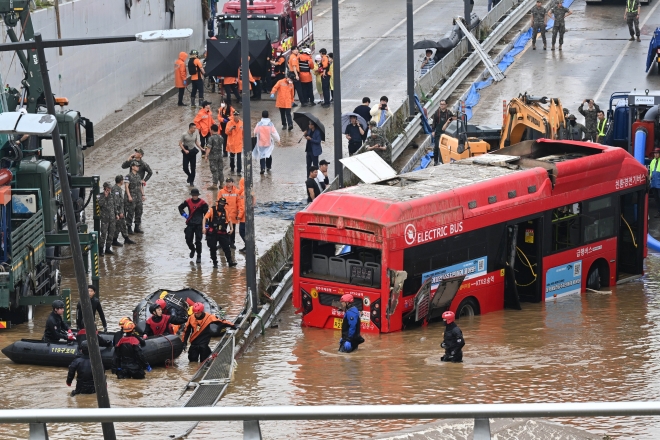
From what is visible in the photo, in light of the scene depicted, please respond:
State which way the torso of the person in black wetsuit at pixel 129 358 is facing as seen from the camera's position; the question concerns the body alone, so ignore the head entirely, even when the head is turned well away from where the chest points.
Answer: away from the camera

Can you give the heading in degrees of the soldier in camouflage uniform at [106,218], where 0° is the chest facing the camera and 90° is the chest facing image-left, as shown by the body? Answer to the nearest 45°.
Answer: approximately 315°

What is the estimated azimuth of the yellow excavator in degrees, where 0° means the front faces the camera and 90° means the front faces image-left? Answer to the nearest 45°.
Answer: approximately 270°

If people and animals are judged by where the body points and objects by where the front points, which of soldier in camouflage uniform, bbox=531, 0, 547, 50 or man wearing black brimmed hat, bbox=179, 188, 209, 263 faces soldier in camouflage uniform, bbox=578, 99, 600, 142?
soldier in camouflage uniform, bbox=531, 0, 547, 50

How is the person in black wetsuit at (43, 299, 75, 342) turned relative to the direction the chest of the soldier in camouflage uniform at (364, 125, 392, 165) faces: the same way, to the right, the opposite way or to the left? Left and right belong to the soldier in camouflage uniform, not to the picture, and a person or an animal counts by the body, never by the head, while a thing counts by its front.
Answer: to the left

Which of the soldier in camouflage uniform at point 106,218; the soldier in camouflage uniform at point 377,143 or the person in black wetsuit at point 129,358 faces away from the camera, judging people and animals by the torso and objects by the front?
the person in black wetsuit

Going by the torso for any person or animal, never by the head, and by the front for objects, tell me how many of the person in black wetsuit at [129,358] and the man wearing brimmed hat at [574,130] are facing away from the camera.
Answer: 1

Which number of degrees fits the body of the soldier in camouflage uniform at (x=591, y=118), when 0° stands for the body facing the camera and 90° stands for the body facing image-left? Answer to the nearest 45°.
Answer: approximately 0°

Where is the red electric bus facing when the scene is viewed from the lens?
facing away from the viewer and to the right of the viewer

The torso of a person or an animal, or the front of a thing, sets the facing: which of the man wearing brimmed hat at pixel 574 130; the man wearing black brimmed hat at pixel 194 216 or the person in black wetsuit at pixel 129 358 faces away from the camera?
the person in black wetsuit

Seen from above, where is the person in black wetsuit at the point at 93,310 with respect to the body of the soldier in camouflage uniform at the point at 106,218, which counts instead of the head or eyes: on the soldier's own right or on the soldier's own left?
on the soldier's own right

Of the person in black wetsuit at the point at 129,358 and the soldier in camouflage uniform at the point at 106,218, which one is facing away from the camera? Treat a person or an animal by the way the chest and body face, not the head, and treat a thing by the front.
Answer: the person in black wetsuit
